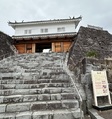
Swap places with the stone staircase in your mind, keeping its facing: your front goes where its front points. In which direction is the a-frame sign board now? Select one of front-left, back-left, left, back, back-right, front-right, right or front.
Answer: left

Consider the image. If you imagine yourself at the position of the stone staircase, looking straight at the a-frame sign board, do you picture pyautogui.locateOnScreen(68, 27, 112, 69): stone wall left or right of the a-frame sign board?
left

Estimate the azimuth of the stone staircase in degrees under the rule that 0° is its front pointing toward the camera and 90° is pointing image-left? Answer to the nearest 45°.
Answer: approximately 0°

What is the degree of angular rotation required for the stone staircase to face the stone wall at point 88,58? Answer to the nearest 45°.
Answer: approximately 135° to its left

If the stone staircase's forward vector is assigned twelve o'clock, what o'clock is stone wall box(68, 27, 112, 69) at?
The stone wall is roughly at 7 o'clock from the stone staircase.
